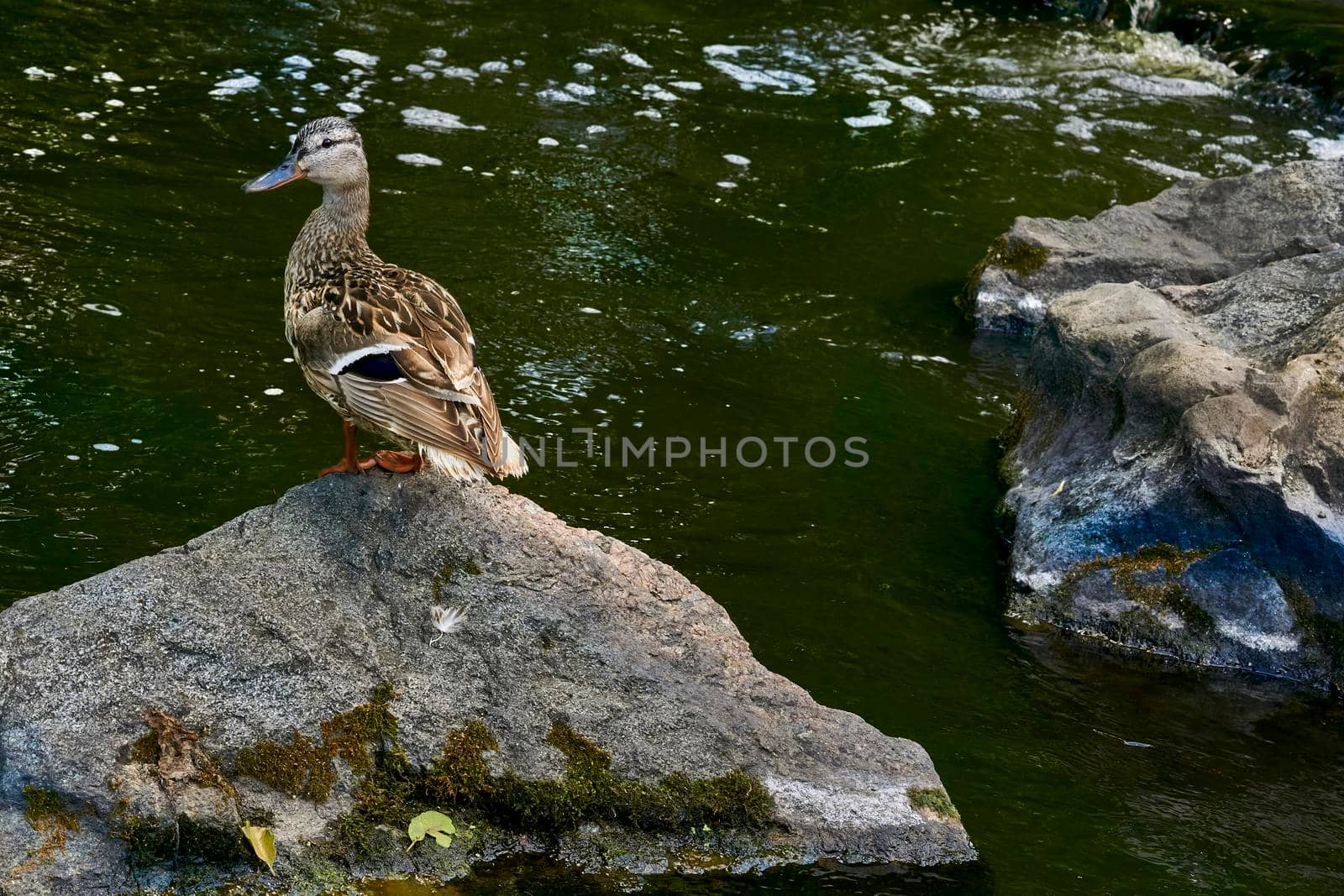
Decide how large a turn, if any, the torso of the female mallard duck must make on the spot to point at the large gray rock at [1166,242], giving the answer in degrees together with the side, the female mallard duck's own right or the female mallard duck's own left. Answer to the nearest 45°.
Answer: approximately 90° to the female mallard duck's own right

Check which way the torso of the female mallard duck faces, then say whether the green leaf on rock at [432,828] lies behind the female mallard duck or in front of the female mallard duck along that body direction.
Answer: behind

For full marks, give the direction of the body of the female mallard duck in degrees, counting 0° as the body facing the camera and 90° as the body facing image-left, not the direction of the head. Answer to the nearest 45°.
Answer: approximately 135°

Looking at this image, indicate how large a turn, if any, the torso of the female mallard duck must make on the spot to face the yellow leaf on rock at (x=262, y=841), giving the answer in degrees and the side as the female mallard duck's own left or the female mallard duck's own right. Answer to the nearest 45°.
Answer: approximately 135° to the female mallard duck's own left

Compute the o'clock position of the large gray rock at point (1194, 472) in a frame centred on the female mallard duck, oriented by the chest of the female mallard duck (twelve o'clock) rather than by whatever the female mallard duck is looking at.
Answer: The large gray rock is roughly at 4 o'clock from the female mallard duck.

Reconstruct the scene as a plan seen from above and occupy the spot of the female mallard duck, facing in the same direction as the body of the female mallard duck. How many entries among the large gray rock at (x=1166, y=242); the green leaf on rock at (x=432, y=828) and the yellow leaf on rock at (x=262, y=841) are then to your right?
1
